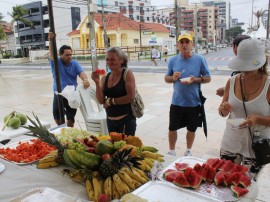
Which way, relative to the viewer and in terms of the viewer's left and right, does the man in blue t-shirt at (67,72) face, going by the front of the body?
facing the viewer and to the right of the viewer

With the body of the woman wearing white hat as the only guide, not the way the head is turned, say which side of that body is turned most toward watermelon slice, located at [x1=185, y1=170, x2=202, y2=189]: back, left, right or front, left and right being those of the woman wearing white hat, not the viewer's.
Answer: front

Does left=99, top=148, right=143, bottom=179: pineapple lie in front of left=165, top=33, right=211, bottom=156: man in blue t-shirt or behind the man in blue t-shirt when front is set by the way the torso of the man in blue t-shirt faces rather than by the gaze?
in front

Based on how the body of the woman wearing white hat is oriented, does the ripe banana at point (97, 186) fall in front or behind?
in front

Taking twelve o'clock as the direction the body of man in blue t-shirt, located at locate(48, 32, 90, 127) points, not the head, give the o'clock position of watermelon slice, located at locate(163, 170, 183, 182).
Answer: The watermelon slice is roughly at 1 o'clock from the man in blue t-shirt.

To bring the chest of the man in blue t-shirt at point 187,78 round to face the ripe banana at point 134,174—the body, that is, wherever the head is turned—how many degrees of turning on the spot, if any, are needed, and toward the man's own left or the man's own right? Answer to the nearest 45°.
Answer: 0° — they already face it

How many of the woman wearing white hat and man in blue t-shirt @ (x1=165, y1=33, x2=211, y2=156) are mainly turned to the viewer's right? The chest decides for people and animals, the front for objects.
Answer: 0

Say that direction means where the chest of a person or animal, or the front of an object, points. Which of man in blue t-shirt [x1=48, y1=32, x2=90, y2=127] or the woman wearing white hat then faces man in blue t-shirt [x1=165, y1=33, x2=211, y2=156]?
man in blue t-shirt [x1=48, y1=32, x2=90, y2=127]

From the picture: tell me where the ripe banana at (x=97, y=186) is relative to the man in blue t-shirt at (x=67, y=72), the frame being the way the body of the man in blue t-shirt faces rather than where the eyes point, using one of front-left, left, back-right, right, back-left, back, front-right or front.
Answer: front-right

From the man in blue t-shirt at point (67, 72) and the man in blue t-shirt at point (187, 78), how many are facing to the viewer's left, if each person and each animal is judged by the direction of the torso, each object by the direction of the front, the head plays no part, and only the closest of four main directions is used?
0

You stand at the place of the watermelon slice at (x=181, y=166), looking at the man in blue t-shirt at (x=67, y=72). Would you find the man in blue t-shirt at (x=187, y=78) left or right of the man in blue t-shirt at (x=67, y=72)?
right

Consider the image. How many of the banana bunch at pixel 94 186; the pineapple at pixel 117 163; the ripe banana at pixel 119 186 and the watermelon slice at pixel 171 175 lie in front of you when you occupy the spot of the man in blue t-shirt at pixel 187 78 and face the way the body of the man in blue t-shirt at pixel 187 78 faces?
4

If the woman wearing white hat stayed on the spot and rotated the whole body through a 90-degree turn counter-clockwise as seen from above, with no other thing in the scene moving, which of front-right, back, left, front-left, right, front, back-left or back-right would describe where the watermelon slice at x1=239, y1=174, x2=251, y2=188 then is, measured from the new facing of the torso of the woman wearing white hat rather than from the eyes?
front-right

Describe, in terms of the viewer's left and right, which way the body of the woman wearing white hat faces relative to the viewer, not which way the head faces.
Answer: facing the viewer and to the left of the viewer

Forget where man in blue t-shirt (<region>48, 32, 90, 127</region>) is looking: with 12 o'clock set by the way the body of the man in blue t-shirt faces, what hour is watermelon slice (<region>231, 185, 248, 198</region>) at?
The watermelon slice is roughly at 1 o'clock from the man in blue t-shirt.

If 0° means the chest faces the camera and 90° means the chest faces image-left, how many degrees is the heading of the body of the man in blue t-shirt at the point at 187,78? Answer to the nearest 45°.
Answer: approximately 0°
